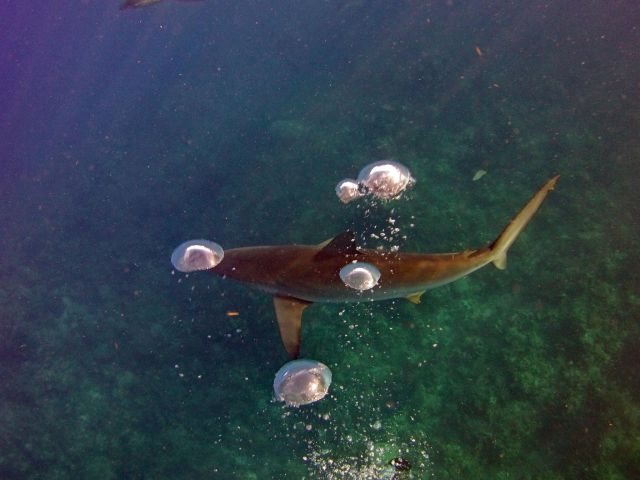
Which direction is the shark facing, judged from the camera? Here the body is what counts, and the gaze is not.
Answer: to the viewer's left

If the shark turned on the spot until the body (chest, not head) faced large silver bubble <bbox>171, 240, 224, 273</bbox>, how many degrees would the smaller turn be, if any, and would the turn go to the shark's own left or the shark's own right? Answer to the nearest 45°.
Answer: approximately 45° to the shark's own right

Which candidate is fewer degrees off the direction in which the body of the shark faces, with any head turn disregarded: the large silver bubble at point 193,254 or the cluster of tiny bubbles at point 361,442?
the large silver bubble
